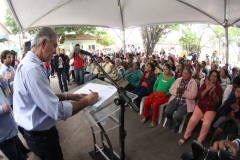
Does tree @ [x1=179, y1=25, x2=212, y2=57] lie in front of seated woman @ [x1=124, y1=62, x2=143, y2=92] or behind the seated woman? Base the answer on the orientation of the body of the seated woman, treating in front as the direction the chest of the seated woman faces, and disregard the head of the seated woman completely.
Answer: behind

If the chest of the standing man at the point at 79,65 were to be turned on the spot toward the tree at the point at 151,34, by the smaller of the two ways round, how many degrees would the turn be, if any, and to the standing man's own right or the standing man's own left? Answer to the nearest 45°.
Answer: approximately 135° to the standing man's own left

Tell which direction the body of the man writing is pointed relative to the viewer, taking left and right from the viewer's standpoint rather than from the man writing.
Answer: facing to the right of the viewer

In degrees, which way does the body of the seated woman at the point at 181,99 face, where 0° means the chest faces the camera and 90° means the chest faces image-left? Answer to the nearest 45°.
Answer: approximately 45°

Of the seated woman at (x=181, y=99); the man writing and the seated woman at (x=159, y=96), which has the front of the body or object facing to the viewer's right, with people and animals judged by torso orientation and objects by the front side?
the man writing

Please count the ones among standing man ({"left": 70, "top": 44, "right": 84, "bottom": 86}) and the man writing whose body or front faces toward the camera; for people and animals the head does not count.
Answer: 1

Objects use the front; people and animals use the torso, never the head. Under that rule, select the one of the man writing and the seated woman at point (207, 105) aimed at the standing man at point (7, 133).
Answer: the seated woman
